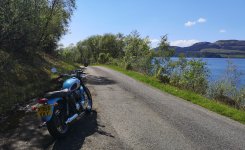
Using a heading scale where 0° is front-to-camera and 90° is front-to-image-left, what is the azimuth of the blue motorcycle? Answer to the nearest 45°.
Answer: approximately 225°

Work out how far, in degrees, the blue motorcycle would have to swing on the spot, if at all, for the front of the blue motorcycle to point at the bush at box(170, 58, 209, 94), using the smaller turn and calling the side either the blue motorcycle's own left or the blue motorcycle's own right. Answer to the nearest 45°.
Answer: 0° — it already faces it
